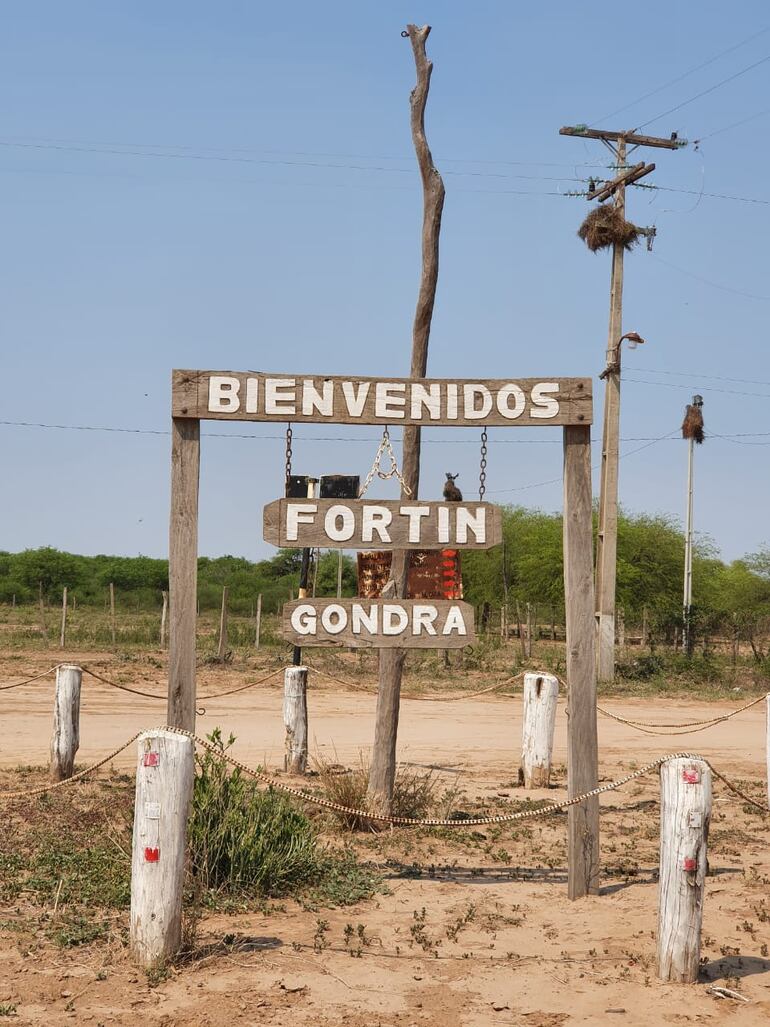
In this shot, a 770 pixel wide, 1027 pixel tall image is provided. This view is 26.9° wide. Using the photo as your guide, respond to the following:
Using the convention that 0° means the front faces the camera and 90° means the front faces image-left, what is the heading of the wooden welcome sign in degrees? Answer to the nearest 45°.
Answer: approximately 0°

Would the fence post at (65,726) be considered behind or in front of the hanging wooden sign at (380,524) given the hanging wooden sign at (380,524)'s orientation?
behind

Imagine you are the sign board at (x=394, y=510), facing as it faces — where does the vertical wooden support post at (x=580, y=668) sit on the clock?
The vertical wooden support post is roughly at 9 o'clock from the sign board.

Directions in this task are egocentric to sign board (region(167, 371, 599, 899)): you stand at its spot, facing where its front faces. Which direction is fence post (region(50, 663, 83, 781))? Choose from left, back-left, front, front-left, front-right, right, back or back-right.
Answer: back-right

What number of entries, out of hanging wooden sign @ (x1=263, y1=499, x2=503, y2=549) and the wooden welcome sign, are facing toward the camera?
2

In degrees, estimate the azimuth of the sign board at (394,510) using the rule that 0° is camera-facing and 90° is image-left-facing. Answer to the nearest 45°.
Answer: approximately 0°

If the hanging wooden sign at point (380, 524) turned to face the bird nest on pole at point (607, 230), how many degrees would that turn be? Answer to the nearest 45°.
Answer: approximately 180°
